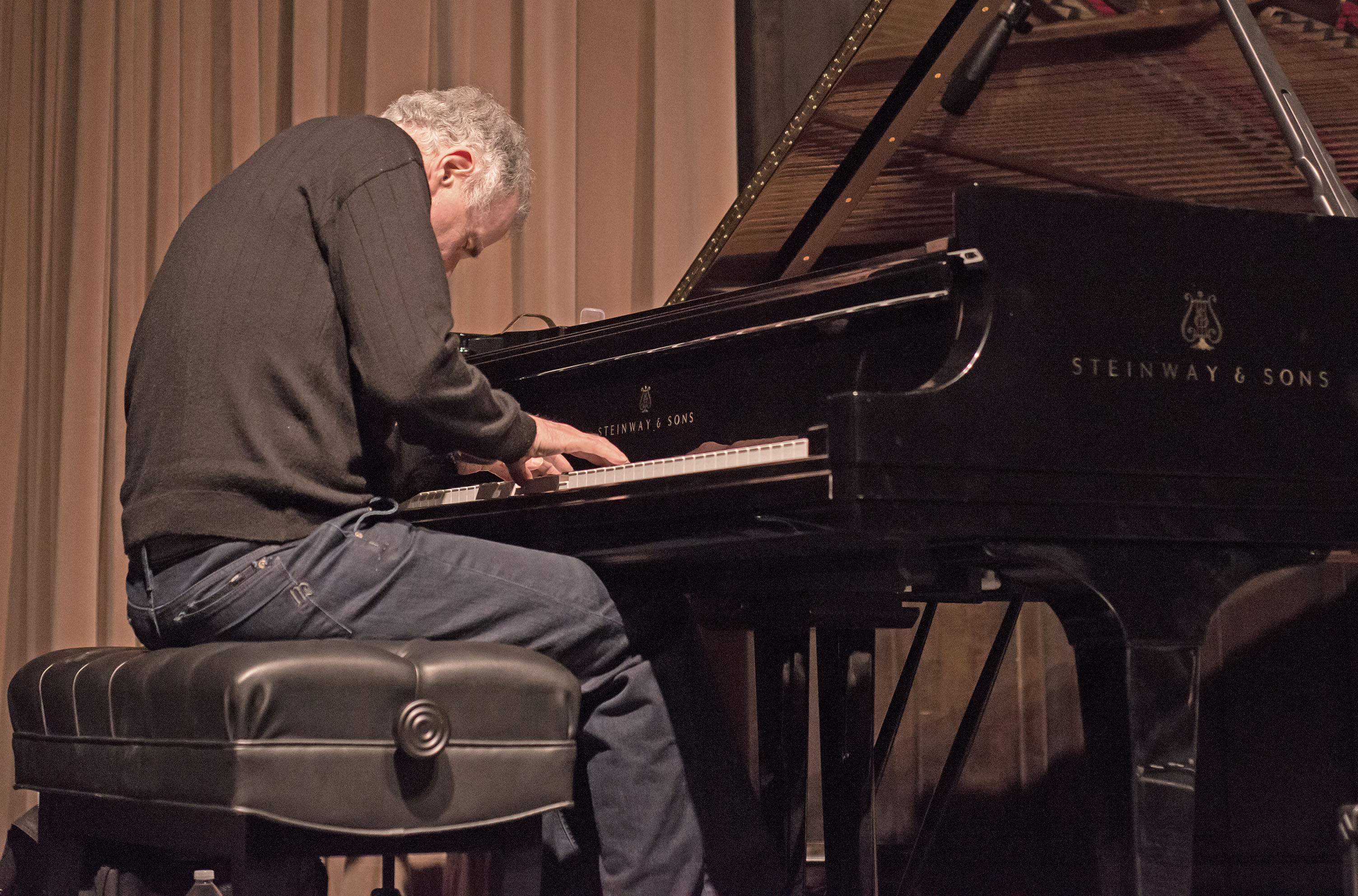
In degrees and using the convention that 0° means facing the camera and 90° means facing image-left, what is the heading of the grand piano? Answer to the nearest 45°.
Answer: approximately 45°
